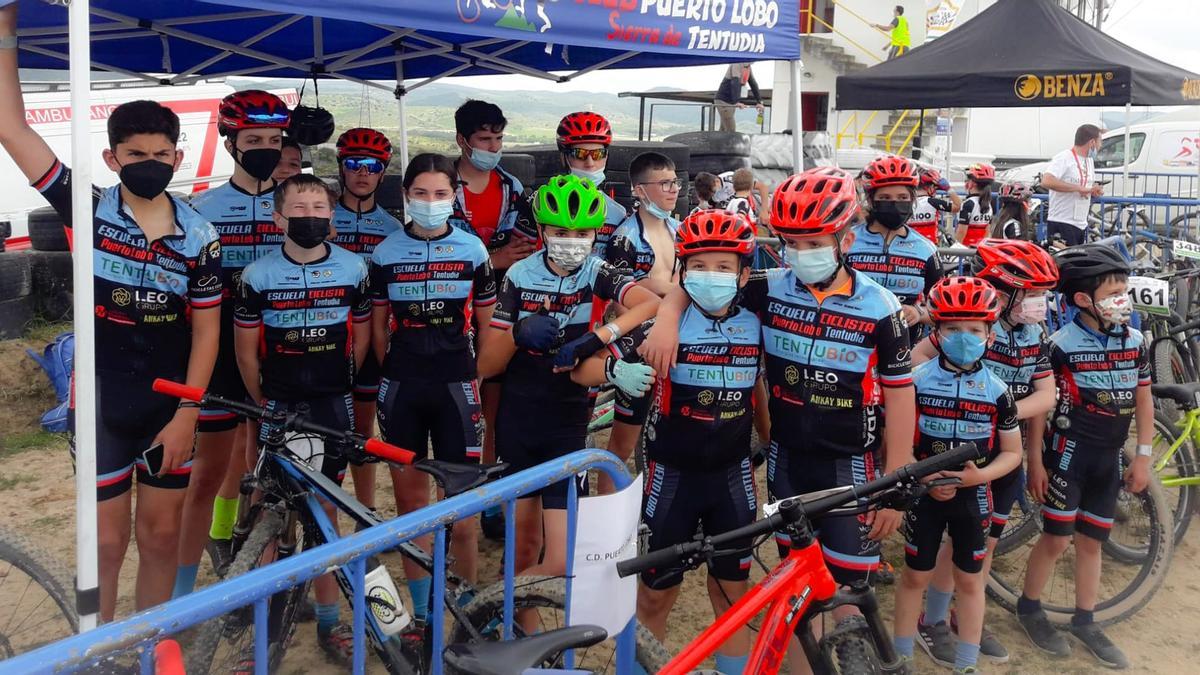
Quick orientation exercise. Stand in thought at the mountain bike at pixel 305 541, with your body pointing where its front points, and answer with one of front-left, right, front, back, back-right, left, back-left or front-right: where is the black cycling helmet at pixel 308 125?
back-right

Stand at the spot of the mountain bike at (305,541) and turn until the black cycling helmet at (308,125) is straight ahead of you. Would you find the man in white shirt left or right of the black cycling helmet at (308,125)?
right

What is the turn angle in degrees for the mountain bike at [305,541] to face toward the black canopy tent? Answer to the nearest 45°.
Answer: approximately 180°

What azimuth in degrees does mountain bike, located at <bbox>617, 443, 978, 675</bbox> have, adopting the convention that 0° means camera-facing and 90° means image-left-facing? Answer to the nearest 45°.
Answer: approximately 225°

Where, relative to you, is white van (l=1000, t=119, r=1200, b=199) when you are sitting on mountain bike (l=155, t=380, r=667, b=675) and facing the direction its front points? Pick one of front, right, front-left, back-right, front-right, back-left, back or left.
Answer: back

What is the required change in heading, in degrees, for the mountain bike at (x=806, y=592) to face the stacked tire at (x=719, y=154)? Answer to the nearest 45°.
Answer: approximately 45° to its left

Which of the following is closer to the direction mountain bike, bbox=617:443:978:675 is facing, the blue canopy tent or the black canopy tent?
the black canopy tent
